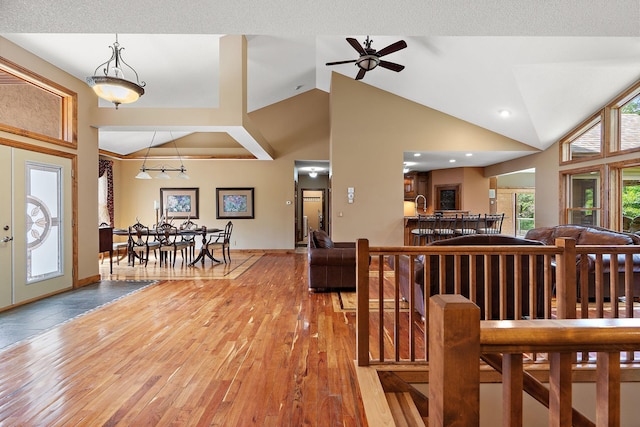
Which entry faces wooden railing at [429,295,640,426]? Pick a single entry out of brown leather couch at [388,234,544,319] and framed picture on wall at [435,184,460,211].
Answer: the framed picture on wall

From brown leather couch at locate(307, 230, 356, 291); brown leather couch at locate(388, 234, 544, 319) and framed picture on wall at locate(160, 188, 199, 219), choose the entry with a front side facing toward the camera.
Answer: the framed picture on wall

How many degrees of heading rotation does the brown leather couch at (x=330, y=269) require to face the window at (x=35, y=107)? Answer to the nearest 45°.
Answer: approximately 180°

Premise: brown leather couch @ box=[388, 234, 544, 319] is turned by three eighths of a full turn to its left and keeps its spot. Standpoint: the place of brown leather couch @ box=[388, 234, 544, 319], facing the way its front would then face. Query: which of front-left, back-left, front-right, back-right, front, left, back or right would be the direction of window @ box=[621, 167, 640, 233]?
back-left

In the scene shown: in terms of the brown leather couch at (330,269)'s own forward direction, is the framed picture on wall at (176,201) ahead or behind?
behind

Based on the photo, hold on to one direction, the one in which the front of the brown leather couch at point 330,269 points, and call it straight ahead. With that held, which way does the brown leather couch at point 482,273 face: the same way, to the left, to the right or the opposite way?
to the left

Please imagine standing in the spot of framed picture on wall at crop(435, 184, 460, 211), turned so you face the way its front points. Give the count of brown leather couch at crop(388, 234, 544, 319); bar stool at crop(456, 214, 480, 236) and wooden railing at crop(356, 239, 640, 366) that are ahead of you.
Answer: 3

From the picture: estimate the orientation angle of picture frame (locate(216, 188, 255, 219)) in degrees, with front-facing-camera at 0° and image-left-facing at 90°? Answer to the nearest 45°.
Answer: approximately 0°

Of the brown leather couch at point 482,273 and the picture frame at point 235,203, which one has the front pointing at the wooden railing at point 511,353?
the picture frame

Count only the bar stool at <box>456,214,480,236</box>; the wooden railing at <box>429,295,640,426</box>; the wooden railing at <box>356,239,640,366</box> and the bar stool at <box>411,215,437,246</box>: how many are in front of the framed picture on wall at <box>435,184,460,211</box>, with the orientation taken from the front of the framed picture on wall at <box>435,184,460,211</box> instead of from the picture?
4

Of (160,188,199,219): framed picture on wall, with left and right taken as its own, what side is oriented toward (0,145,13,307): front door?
front

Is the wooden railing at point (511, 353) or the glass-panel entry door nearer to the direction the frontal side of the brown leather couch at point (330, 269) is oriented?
the wooden railing

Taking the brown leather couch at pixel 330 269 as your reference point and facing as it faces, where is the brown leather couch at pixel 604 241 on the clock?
the brown leather couch at pixel 604 241 is roughly at 12 o'clock from the brown leather couch at pixel 330 269.

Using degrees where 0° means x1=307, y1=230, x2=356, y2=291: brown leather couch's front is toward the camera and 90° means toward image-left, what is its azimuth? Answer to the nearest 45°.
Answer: approximately 270°

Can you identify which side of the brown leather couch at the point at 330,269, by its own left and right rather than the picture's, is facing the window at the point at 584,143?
front

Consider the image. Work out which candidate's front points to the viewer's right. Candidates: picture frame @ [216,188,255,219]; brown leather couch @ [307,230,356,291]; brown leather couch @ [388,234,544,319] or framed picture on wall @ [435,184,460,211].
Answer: brown leather couch @ [307,230,356,291]

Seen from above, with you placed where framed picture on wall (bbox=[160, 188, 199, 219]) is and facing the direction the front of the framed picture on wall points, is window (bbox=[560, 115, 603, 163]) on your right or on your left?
on your left

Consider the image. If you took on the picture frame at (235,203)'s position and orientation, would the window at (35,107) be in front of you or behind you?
in front

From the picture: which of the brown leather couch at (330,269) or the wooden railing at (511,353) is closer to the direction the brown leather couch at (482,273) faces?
the brown leather couch

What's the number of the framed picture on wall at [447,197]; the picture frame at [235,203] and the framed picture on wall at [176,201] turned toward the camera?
3

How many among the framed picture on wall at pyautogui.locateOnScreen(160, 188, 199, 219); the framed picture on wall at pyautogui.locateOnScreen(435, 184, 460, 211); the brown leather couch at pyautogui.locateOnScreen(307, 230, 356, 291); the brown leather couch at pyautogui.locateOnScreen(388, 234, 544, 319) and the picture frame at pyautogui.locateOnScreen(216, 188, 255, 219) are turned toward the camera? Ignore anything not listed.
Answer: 3

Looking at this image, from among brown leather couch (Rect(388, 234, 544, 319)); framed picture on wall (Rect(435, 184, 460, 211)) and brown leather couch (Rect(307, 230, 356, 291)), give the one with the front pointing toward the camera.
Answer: the framed picture on wall

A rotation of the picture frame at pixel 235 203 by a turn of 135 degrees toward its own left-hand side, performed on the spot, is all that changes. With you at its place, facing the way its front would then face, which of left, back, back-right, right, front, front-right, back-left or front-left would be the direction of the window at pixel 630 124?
right

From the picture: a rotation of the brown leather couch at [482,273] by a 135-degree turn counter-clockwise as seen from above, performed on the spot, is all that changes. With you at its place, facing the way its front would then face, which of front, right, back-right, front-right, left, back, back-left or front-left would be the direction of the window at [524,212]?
back

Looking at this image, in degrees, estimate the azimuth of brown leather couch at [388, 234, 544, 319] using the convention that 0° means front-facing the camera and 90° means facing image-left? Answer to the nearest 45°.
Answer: approximately 135°
